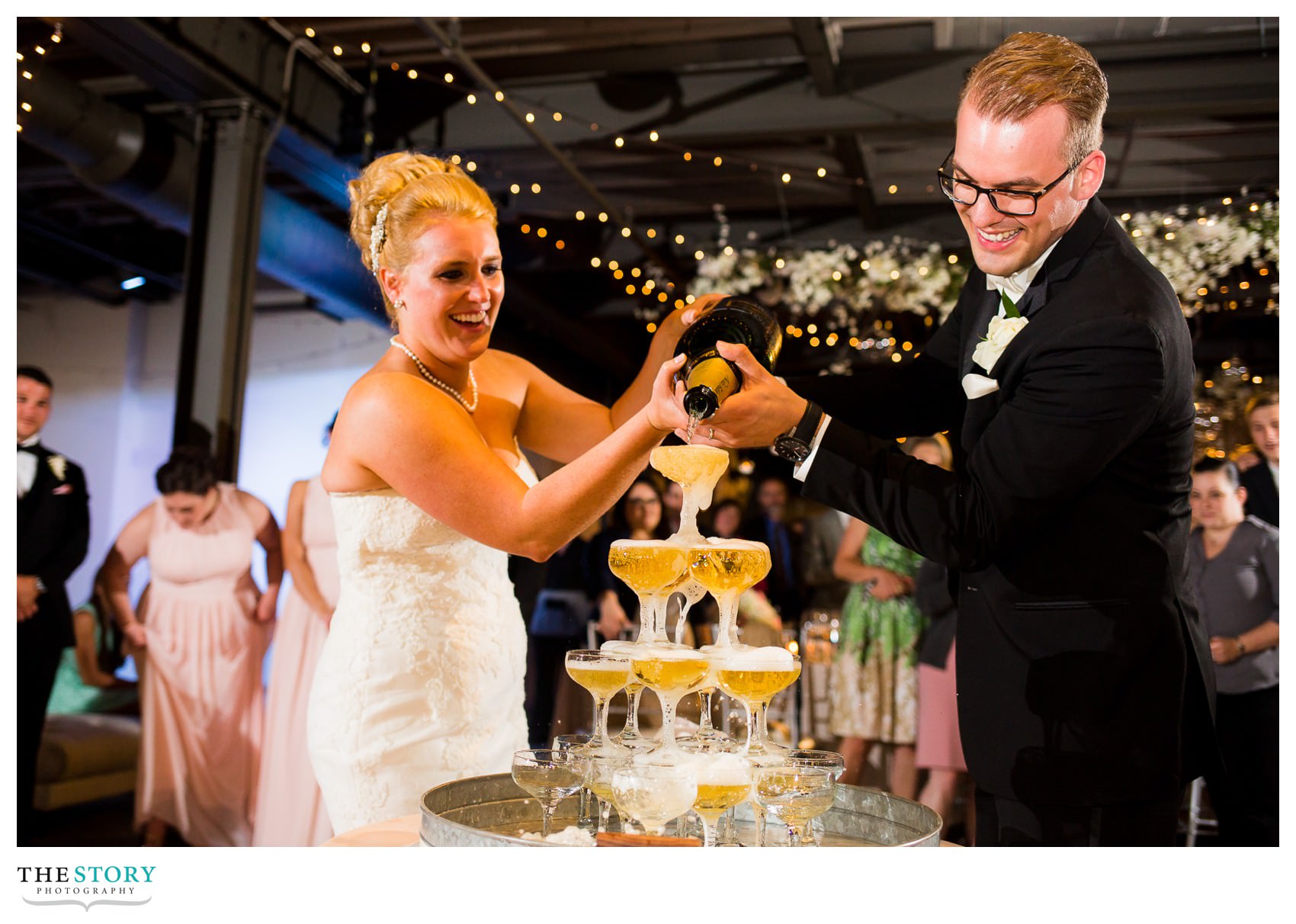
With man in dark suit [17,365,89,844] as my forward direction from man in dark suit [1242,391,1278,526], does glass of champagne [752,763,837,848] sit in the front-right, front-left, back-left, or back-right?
front-left

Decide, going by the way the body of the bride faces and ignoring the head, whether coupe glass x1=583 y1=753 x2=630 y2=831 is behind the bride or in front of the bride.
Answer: in front

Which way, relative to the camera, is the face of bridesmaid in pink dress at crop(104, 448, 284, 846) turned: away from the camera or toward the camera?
toward the camera

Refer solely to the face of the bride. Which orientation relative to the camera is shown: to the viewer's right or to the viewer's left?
to the viewer's right

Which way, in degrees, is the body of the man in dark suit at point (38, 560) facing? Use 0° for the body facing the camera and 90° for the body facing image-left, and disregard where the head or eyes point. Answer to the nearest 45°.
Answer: approximately 0°

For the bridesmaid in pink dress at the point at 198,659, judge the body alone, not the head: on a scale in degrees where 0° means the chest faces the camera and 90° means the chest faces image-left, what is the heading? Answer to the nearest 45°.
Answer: approximately 0°

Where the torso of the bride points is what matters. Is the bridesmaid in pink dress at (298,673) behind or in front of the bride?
behind

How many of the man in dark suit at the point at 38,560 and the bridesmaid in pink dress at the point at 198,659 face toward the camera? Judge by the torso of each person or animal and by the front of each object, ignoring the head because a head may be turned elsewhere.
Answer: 2

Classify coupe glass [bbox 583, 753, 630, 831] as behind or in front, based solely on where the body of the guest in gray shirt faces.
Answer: in front

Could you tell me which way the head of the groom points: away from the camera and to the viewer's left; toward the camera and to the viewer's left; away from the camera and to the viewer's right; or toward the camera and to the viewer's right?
toward the camera and to the viewer's left
